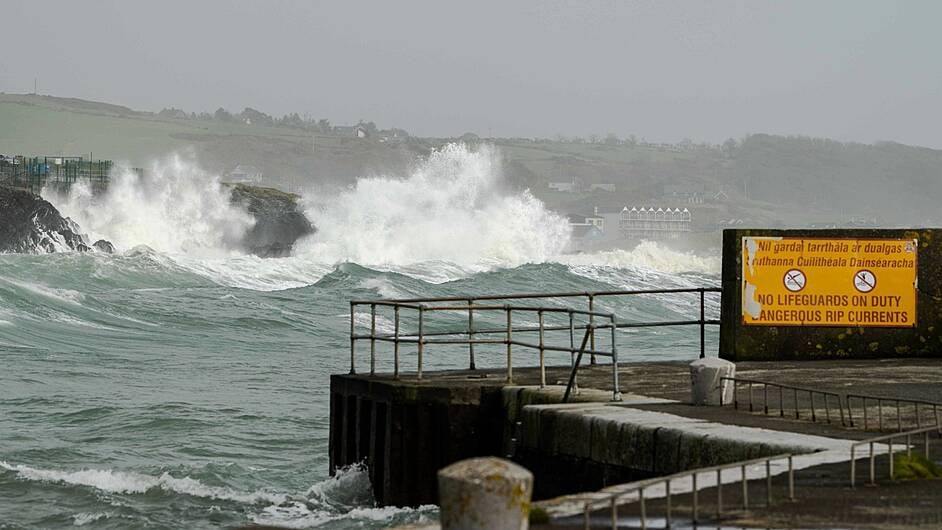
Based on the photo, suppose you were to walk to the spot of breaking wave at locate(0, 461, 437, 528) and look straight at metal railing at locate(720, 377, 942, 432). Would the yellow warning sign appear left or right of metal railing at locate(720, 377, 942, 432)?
left

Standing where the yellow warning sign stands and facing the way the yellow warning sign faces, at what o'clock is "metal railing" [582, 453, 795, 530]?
The metal railing is roughly at 12 o'clock from the yellow warning sign.

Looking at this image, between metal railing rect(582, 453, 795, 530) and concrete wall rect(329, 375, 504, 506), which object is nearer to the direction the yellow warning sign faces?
the metal railing

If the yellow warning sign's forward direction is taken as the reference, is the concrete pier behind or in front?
in front

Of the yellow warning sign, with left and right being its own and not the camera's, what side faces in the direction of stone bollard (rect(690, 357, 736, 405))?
front

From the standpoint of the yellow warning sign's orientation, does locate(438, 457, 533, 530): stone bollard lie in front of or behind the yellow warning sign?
in front

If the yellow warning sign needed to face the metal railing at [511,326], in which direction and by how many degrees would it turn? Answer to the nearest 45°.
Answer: approximately 45° to its right

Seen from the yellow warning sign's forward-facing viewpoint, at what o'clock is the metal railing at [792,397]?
The metal railing is roughly at 12 o'clock from the yellow warning sign.

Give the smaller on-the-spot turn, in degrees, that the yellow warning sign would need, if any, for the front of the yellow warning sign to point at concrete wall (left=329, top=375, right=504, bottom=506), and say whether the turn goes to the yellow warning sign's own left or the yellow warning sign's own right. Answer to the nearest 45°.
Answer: approximately 45° to the yellow warning sign's own right

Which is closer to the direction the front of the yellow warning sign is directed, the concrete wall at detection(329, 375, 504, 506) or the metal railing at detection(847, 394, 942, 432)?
the metal railing

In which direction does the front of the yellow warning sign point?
toward the camera
